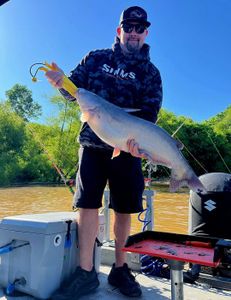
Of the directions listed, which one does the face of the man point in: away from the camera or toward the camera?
toward the camera

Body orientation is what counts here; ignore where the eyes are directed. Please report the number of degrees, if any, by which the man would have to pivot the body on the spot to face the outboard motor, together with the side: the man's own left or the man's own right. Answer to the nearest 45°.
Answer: approximately 135° to the man's own left

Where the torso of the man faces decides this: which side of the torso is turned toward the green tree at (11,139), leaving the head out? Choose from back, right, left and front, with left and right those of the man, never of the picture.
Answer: back

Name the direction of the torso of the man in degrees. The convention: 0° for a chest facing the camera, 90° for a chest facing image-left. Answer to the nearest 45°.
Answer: approximately 0°
